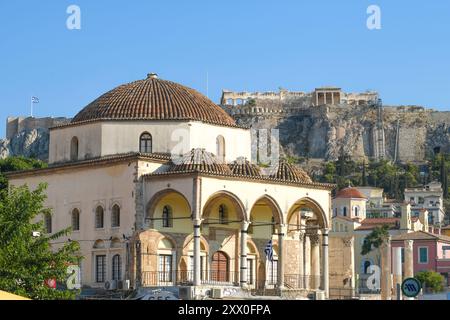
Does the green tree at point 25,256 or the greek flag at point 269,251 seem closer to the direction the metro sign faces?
the green tree

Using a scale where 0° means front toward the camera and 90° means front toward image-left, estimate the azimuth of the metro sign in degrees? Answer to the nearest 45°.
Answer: approximately 0°

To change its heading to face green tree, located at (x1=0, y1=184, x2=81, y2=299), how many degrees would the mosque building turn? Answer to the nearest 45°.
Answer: approximately 45° to its right

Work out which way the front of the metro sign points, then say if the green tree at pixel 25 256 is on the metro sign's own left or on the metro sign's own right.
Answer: on the metro sign's own right

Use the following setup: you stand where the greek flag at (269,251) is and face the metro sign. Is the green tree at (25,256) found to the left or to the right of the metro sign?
right

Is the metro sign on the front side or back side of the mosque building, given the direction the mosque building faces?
on the front side

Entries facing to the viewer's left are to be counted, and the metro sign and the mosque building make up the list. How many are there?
0

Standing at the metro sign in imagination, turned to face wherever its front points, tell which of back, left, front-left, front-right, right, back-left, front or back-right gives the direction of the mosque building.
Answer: back-right

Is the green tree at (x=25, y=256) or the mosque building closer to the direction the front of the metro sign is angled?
the green tree

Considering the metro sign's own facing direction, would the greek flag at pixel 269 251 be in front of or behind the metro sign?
behind

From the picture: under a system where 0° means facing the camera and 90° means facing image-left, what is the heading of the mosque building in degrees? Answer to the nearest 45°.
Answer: approximately 315°

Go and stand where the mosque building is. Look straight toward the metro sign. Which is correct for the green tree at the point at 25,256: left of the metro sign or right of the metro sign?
right
